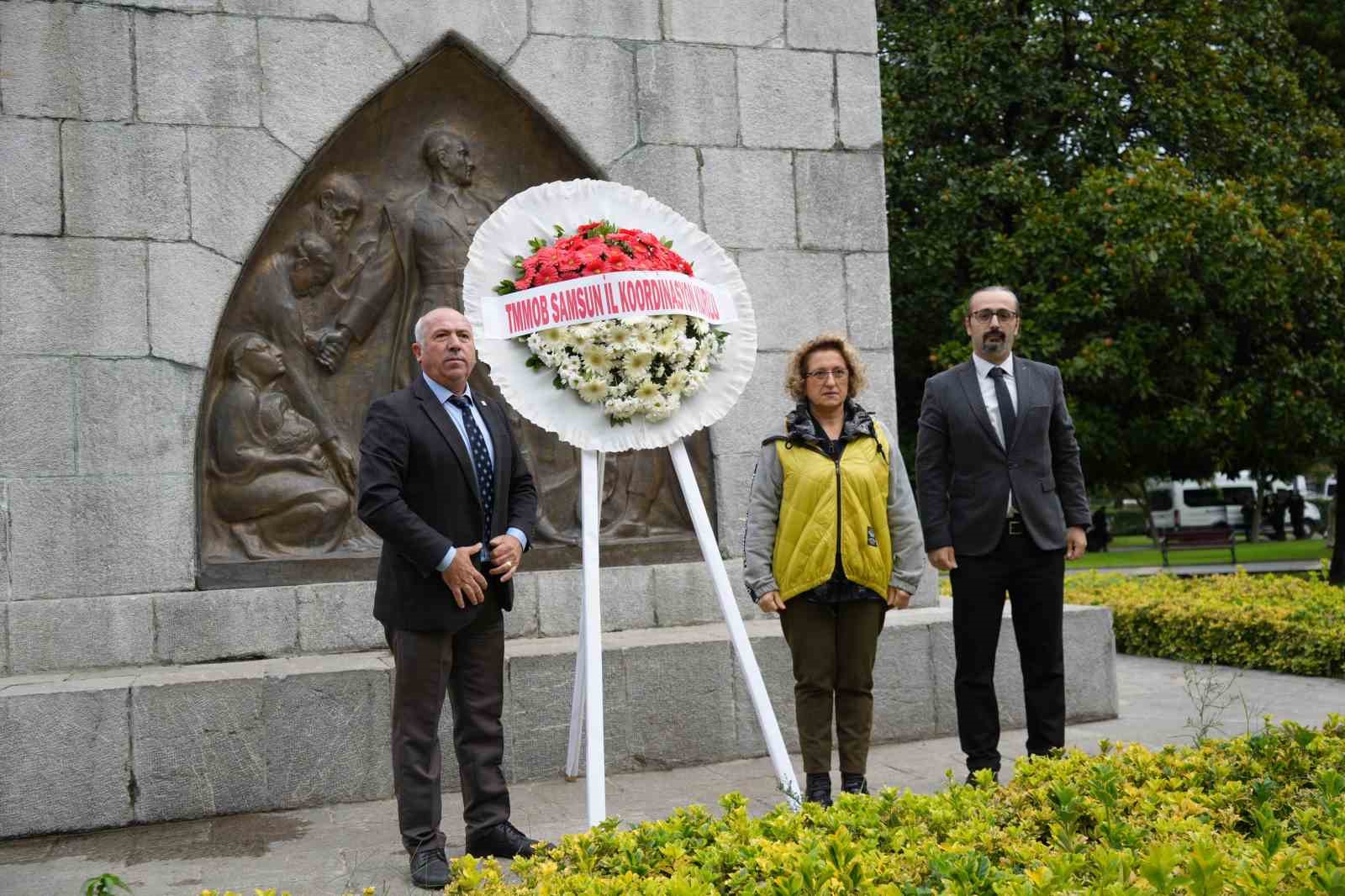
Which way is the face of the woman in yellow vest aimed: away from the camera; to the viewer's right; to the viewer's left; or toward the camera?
toward the camera

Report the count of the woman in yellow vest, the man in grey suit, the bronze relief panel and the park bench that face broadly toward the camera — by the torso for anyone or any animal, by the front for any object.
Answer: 4

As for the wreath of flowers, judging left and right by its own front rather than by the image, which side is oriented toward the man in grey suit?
left

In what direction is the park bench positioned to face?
toward the camera

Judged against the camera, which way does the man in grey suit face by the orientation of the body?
toward the camera

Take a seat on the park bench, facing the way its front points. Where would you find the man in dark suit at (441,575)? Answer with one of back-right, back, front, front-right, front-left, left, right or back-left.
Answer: front

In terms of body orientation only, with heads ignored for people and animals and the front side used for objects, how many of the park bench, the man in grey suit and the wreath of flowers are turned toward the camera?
3

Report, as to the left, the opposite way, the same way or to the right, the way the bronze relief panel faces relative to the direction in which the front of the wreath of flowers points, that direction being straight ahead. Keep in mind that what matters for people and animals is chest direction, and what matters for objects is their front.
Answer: the same way

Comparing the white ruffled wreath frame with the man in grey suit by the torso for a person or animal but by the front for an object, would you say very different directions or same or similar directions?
same or similar directions

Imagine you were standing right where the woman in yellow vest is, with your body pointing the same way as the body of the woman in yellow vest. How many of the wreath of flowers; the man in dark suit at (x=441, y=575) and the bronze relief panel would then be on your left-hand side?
0

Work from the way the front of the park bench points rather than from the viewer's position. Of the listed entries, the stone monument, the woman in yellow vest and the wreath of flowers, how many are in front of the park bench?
3

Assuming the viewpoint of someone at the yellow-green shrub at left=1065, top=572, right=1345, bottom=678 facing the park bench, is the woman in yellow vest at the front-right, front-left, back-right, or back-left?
back-left

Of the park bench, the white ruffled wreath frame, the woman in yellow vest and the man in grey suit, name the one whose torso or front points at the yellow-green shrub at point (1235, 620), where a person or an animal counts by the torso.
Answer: the park bench

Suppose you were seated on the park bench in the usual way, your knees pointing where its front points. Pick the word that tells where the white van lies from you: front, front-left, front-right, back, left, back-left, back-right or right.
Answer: back

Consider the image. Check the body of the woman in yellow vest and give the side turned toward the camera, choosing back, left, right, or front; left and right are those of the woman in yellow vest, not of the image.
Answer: front

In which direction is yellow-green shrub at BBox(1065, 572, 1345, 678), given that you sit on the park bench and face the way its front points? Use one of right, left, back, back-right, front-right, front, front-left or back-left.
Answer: front
